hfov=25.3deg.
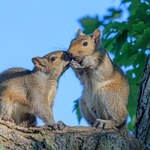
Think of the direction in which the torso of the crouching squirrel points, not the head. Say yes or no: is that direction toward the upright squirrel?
yes

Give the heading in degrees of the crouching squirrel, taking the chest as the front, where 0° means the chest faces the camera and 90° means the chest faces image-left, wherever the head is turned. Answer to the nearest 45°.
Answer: approximately 270°

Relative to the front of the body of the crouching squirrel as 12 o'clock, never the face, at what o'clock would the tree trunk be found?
The tree trunk is roughly at 12 o'clock from the crouching squirrel.
